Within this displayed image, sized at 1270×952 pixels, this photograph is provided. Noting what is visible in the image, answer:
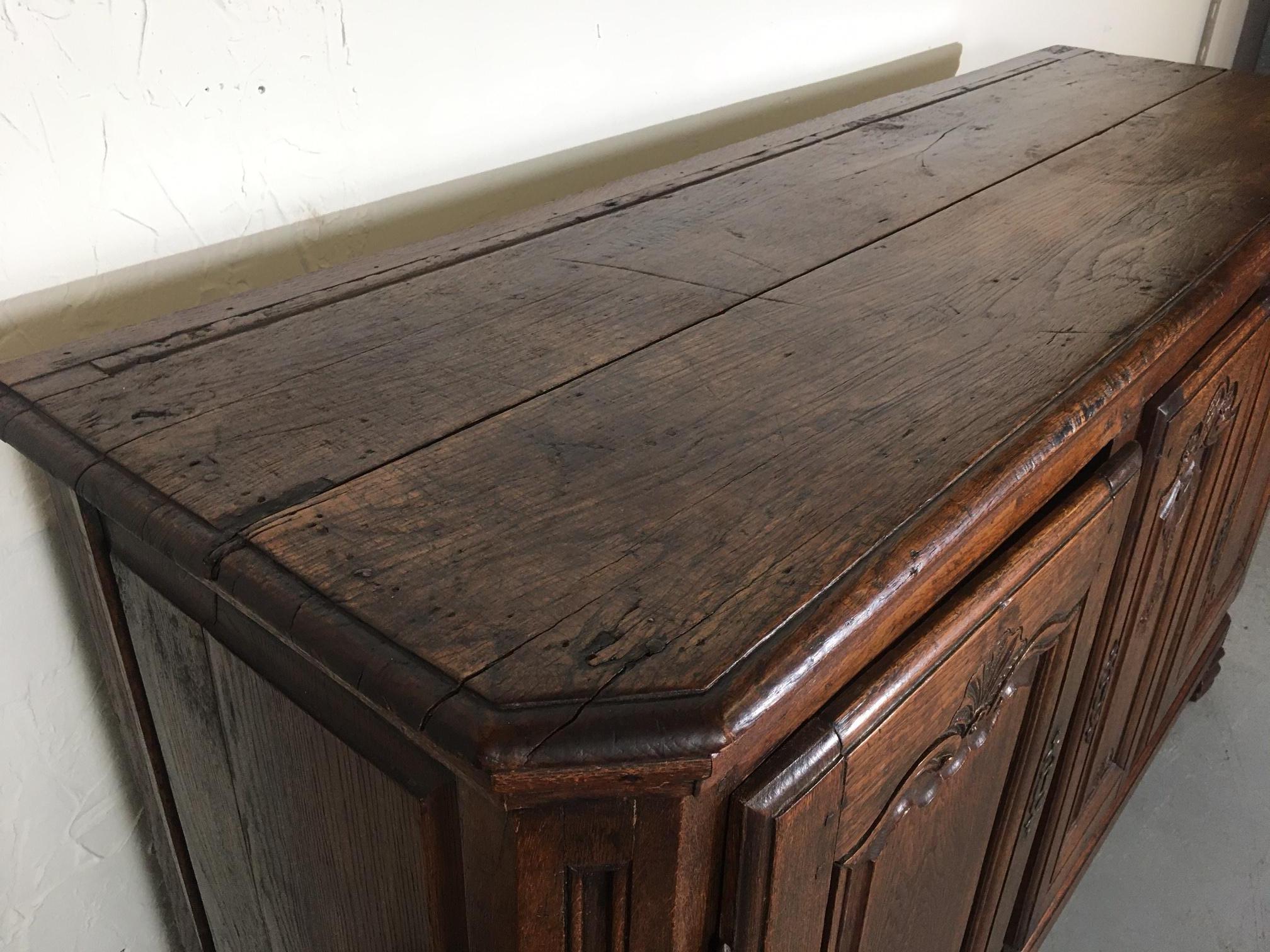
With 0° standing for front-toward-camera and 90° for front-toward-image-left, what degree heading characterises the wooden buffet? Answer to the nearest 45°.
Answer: approximately 315°
